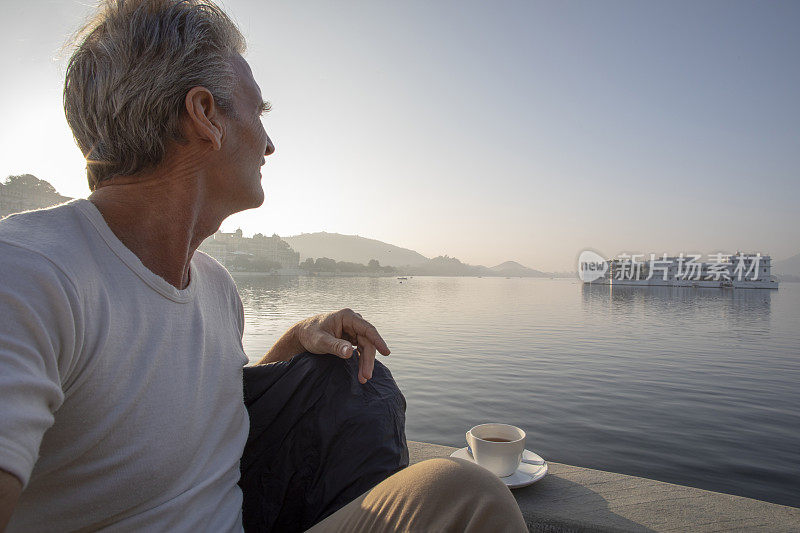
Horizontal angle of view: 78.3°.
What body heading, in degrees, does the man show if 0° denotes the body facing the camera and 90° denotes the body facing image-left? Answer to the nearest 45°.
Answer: approximately 315°

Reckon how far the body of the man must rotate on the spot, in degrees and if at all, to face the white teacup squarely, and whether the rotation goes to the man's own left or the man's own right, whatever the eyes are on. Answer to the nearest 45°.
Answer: approximately 45° to the man's own left

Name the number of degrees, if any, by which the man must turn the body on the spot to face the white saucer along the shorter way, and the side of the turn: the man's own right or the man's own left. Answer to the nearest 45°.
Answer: approximately 45° to the man's own left
